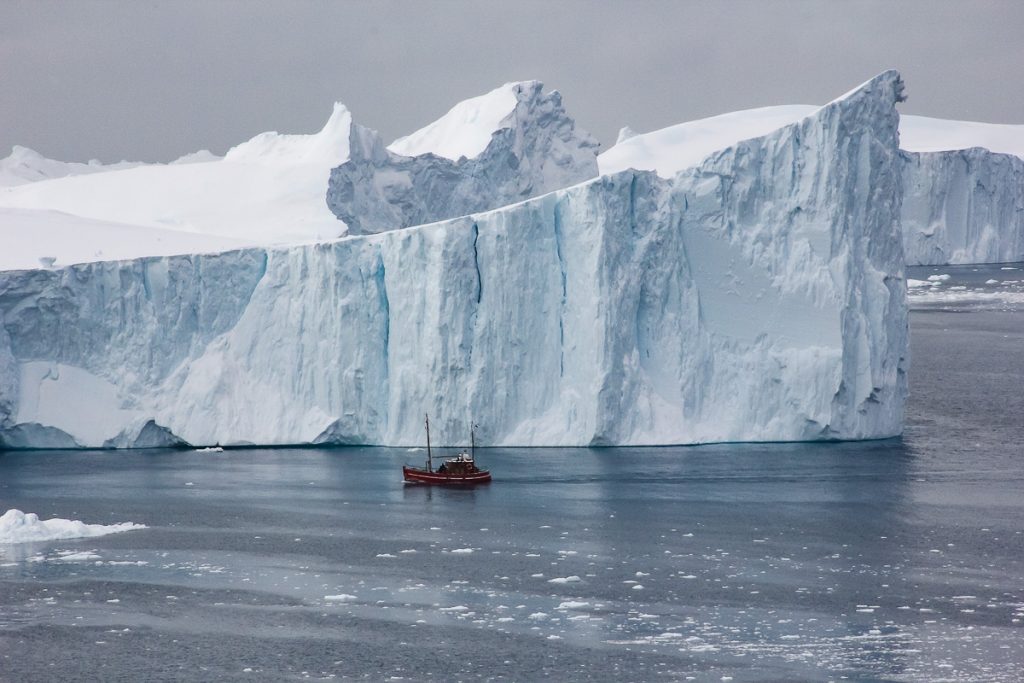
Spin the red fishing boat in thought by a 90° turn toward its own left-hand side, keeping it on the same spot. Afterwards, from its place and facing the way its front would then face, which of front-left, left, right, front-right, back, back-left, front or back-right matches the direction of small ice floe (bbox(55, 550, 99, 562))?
front-right

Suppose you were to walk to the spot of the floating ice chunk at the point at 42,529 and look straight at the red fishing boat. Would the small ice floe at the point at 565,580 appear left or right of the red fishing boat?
right

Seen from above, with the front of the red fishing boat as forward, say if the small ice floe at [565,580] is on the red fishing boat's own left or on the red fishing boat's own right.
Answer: on the red fishing boat's own left

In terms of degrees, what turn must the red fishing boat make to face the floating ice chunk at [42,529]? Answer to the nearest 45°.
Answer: approximately 45° to its left

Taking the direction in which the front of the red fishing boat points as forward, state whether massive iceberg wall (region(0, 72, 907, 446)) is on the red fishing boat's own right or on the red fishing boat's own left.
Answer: on the red fishing boat's own right

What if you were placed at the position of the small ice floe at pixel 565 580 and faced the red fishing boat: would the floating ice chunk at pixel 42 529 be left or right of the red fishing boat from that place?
left

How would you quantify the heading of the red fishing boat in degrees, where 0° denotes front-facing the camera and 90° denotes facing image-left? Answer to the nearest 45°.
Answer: approximately 90°
